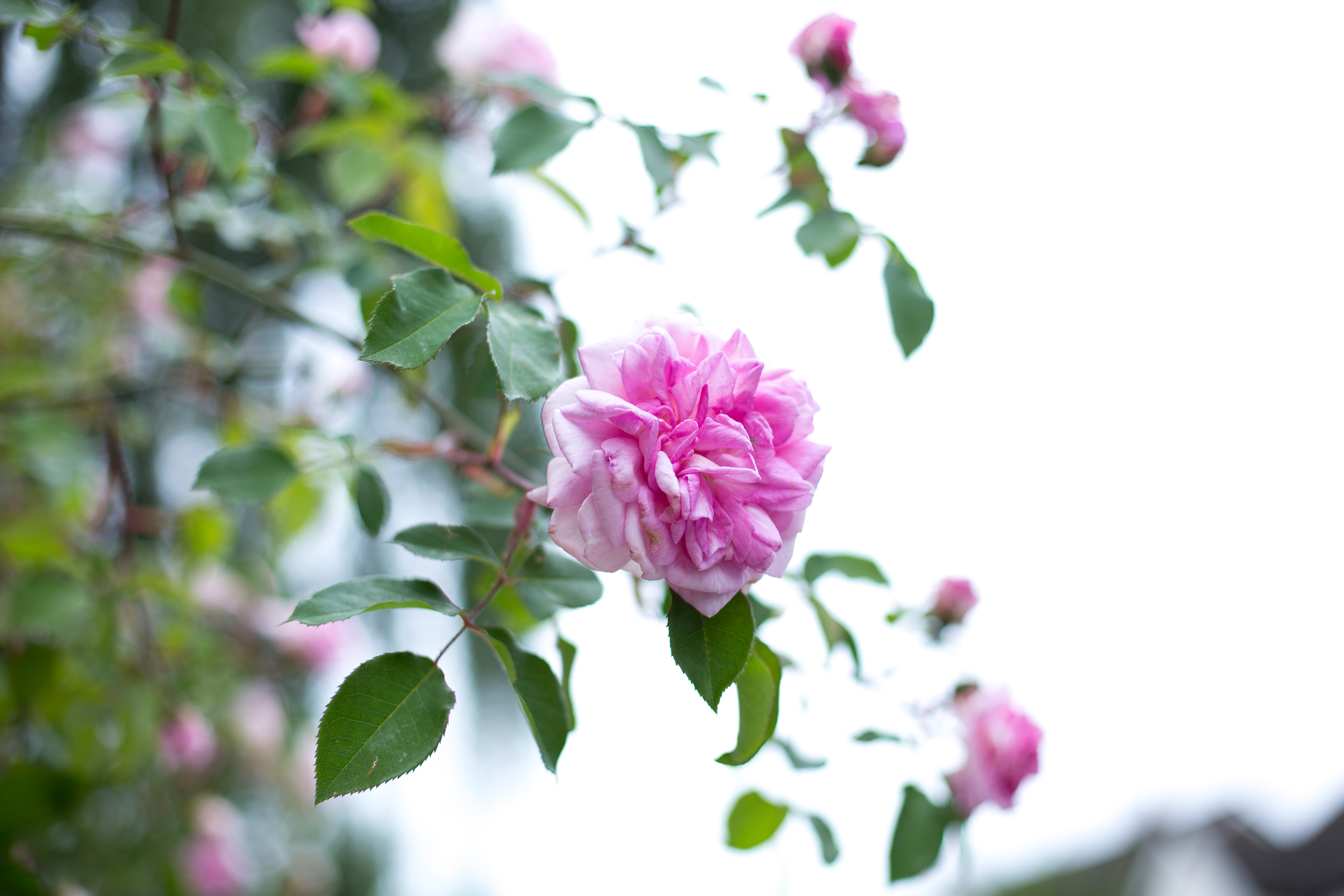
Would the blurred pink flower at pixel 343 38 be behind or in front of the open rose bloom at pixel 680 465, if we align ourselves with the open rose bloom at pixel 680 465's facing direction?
behind

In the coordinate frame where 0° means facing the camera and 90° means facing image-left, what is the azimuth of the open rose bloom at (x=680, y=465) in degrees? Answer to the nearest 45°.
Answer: approximately 0°

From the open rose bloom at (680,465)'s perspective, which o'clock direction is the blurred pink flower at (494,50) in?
The blurred pink flower is roughly at 5 o'clock from the open rose bloom.
